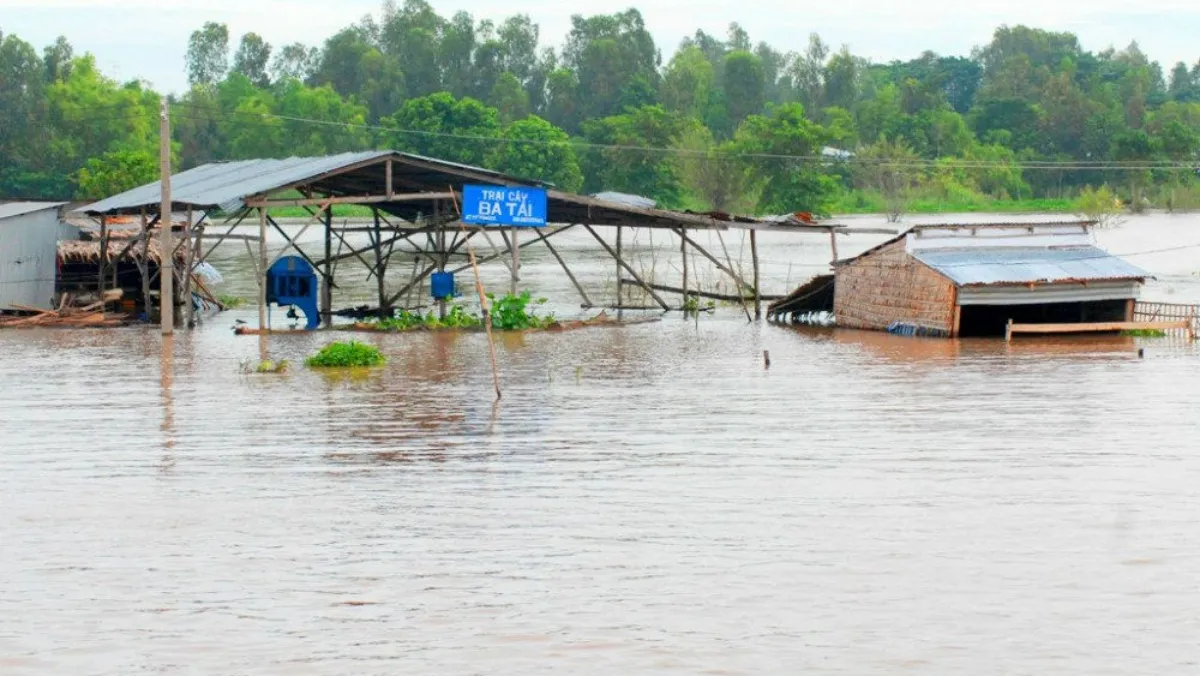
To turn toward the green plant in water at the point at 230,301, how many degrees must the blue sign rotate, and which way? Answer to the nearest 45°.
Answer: approximately 135° to its right

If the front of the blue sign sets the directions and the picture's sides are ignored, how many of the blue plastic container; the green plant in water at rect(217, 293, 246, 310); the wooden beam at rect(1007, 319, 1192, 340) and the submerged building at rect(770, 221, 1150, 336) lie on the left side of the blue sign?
2

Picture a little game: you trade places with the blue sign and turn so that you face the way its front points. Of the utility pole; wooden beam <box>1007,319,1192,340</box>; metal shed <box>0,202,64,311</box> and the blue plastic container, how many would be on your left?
1

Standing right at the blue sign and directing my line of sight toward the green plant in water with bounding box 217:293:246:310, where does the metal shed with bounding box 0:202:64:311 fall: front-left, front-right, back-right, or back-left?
front-left

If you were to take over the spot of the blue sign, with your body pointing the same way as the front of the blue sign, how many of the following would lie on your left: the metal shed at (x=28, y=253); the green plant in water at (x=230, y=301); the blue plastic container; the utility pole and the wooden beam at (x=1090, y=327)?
1

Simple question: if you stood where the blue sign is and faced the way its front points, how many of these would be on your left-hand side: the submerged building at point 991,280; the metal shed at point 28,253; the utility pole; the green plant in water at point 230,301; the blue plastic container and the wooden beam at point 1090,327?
2

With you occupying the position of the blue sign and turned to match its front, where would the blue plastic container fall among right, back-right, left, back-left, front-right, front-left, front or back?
back-right

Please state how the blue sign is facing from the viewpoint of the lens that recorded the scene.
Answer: facing the viewer

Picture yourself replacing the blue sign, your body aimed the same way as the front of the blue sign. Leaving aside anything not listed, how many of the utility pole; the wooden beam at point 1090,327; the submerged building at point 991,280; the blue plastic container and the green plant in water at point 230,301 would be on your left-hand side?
2

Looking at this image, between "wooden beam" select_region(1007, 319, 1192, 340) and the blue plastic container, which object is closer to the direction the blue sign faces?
the wooden beam

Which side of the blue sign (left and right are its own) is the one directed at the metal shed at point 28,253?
right

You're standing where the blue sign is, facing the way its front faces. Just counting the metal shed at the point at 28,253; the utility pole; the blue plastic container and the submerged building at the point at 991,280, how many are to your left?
1

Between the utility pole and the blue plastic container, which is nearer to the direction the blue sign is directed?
the utility pole

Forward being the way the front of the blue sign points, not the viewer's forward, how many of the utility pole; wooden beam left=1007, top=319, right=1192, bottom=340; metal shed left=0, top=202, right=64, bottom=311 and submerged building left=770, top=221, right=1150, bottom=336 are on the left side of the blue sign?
2

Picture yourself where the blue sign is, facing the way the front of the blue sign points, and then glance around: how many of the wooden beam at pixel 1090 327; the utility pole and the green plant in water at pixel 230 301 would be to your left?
1

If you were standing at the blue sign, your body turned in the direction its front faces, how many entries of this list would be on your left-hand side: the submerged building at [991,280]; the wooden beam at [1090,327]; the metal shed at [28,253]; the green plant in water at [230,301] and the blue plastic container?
2

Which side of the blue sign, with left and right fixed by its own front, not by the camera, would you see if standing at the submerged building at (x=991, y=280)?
left
